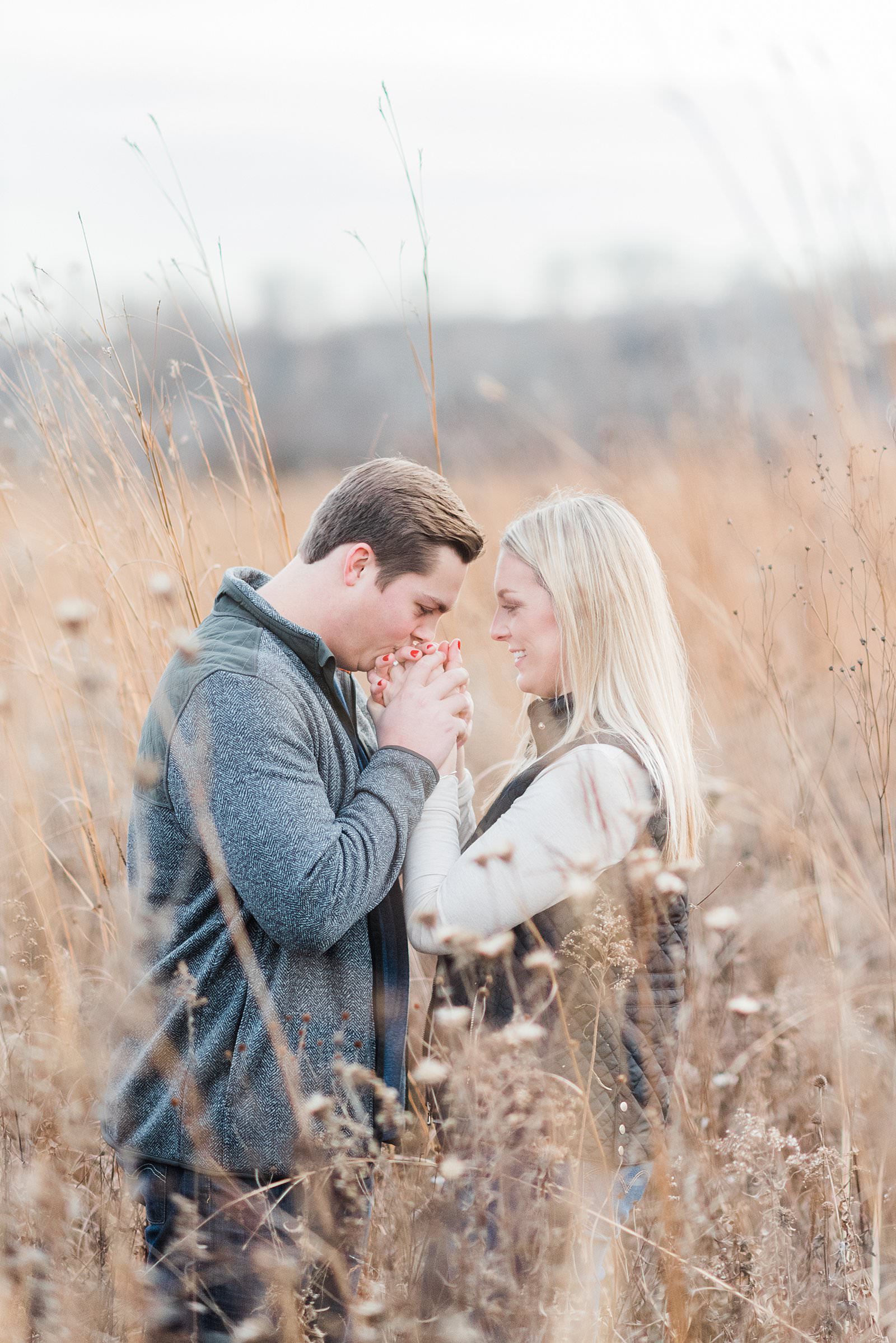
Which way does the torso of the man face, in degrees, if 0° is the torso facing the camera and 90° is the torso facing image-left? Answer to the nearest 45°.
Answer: approximately 270°

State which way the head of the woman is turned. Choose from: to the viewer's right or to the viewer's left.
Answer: to the viewer's left

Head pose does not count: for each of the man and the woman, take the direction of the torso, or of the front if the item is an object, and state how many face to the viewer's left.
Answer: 1

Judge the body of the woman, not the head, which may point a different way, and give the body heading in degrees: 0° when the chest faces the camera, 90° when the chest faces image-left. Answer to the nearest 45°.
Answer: approximately 90°

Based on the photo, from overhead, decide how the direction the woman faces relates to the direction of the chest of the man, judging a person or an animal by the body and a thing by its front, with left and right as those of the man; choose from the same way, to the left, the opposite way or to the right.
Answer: the opposite way
